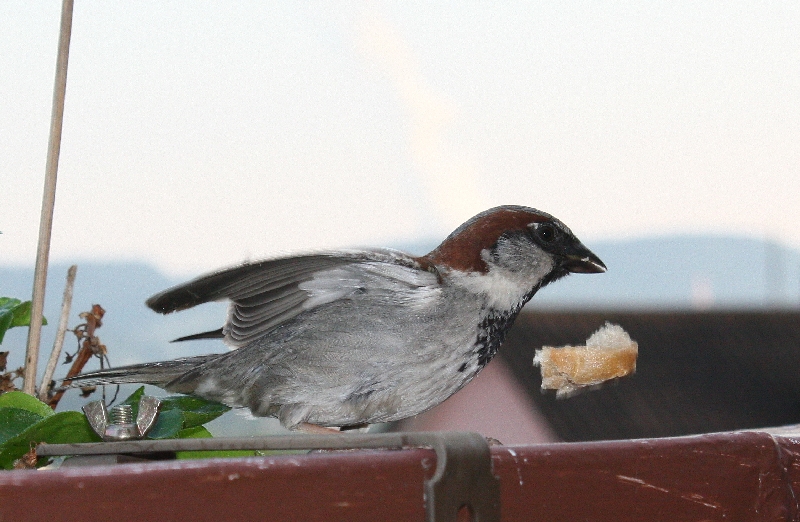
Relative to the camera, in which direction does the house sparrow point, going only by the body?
to the viewer's right
